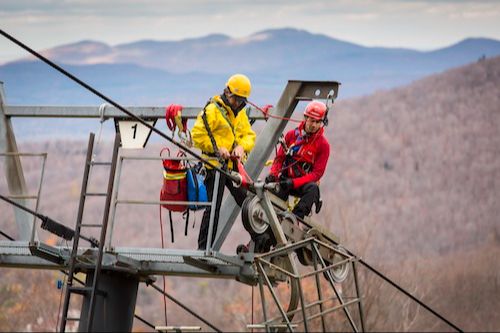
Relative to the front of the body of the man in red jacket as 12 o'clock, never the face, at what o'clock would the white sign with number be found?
The white sign with number is roughly at 1 o'clock from the man in red jacket.

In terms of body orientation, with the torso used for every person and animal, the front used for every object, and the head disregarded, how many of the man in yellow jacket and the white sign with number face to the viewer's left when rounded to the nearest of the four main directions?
0

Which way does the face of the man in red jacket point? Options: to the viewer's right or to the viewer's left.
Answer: to the viewer's left

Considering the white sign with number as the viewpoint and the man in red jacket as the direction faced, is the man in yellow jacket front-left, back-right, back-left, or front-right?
front-right

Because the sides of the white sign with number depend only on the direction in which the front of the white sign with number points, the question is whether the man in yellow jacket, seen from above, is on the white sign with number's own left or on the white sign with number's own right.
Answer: on the white sign with number's own left

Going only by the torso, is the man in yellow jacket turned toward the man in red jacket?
no

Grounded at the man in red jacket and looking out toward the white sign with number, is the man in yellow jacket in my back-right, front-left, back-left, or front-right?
front-left

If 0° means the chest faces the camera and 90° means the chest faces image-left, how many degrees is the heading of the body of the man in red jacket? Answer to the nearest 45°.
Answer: approximately 45°

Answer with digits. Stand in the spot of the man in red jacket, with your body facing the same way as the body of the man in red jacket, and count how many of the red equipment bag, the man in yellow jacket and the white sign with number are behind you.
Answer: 0

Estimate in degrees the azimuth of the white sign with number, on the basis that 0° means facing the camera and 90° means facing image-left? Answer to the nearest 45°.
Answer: approximately 0°

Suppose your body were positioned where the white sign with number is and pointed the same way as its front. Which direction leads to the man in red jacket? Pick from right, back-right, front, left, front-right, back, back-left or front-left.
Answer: left

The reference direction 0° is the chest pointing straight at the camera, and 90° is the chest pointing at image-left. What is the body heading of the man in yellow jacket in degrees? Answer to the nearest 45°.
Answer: approximately 315°

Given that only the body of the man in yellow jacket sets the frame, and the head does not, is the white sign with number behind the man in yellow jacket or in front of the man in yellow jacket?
behind
